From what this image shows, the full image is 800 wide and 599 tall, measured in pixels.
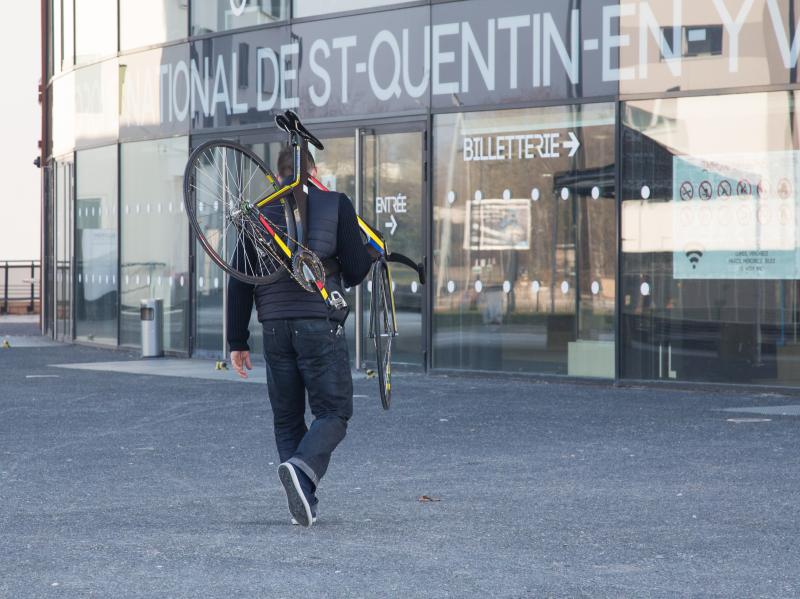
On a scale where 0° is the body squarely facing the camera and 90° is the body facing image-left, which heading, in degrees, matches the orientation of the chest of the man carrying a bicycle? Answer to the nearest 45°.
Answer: approximately 180°

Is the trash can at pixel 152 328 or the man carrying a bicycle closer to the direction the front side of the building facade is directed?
the man carrying a bicycle

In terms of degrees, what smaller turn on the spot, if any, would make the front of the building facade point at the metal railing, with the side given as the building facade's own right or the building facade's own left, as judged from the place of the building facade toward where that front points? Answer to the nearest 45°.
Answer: approximately 90° to the building facade's own right

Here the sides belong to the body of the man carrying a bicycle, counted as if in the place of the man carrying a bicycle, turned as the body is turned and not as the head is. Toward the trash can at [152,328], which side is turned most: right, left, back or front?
front

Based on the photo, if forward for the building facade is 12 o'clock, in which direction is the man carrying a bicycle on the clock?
The man carrying a bicycle is roughly at 11 o'clock from the building facade.

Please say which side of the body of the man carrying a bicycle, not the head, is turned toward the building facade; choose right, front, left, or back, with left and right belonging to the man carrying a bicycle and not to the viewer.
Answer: front

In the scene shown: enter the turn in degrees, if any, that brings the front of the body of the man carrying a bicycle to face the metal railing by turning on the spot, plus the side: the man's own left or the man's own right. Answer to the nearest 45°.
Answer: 0° — they already face it

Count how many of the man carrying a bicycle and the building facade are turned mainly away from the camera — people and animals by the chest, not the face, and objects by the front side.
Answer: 1

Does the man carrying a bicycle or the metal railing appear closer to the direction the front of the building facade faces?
the man carrying a bicycle

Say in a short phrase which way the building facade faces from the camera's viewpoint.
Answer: facing the viewer and to the left of the viewer

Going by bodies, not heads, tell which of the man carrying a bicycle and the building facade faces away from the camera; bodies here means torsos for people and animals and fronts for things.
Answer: the man carrying a bicycle
